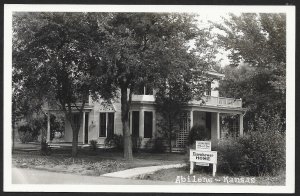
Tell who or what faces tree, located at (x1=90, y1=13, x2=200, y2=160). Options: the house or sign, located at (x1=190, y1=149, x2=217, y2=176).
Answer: the house

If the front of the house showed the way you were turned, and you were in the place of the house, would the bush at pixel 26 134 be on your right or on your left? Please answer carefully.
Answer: on your right

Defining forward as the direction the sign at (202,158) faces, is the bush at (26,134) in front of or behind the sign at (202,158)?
behind

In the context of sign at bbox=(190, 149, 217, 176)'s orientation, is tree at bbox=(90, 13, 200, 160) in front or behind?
behind

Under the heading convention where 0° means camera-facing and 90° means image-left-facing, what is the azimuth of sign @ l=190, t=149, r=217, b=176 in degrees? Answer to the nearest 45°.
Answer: approximately 0°

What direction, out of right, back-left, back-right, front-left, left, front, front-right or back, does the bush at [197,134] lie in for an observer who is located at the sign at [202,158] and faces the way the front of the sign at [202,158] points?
back

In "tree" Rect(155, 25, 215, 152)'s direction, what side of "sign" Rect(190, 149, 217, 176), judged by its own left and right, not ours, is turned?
back

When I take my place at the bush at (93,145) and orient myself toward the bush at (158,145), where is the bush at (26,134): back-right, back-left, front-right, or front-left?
back-left

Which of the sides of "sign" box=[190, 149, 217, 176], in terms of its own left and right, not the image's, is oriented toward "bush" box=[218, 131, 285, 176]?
left

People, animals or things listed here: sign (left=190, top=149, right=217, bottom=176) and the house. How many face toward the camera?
2
